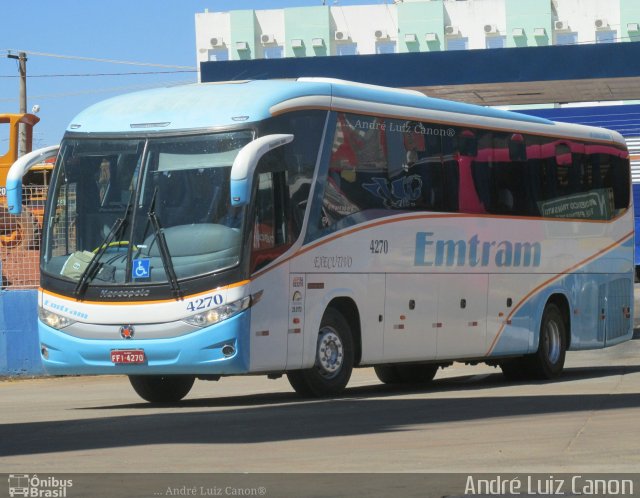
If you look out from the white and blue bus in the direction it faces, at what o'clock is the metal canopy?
The metal canopy is roughly at 5 o'clock from the white and blue bus.

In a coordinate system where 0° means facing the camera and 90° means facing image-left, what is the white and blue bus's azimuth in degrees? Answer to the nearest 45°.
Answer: approximately 45°
